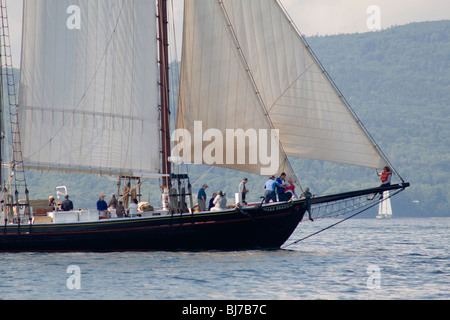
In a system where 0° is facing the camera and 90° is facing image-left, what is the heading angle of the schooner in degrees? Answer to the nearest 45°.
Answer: approximately 270°
